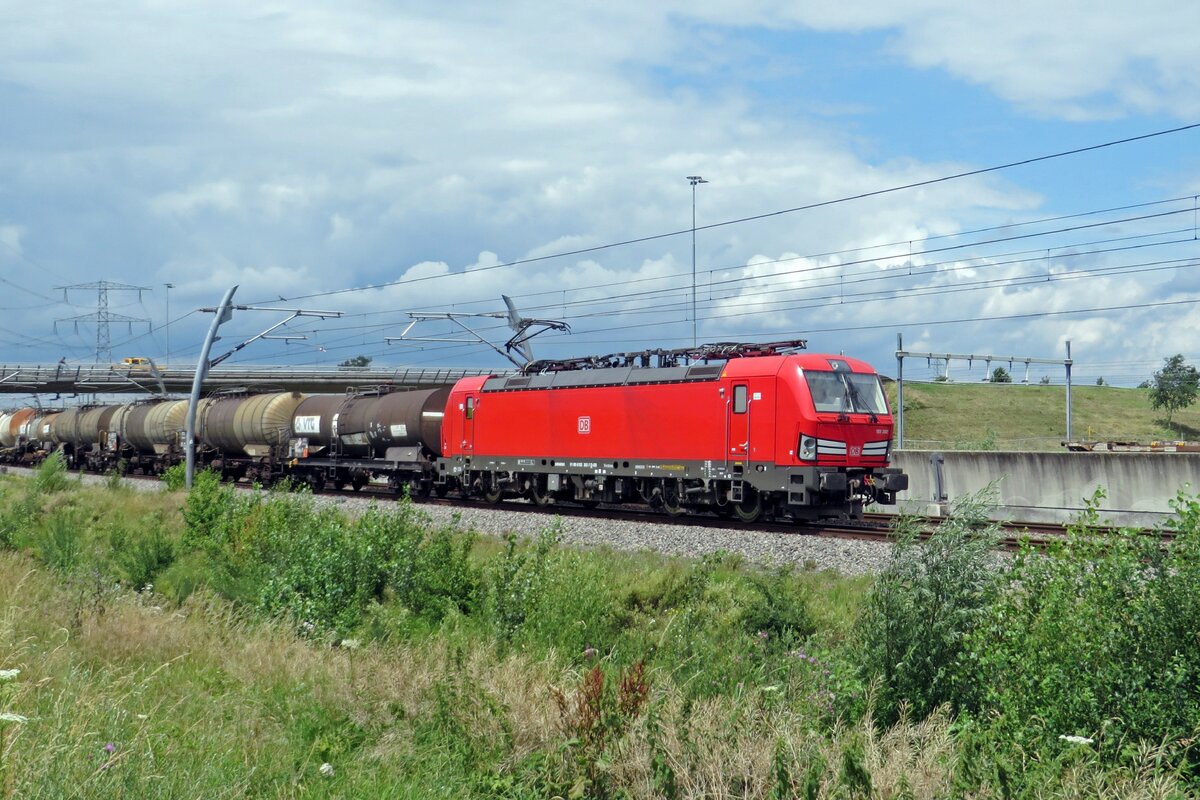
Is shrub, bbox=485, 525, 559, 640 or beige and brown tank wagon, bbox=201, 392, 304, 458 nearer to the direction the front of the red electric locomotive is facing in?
the shrub

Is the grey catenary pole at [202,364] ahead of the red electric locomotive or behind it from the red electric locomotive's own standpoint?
behind

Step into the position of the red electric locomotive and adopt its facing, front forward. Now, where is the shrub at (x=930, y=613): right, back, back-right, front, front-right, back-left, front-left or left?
front-right

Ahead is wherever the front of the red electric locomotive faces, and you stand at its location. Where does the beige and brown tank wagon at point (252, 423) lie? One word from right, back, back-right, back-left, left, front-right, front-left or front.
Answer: back

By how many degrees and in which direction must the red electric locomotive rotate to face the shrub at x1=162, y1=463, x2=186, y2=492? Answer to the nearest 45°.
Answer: approximately 180°

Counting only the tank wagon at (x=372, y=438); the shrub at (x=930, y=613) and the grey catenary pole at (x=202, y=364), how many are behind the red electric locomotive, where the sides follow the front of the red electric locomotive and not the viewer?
2

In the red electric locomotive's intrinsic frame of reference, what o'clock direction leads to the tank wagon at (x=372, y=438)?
The tank wagon is roughly at 6 o'clock from the red electric locomotive.

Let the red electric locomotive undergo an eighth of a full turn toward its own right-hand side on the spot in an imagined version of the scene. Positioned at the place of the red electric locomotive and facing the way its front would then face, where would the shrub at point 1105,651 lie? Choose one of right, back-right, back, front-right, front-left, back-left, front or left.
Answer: front

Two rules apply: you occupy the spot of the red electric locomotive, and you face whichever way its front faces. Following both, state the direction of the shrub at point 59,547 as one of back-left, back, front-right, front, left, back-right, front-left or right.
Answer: right

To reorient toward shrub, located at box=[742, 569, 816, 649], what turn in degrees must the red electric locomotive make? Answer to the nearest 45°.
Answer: approximately 45° to its right

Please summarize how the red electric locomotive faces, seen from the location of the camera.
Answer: facing the viewer and to the right of the viewer
